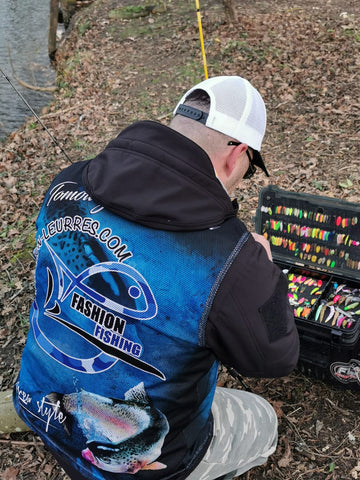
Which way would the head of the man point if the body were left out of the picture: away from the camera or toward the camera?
away from the camera

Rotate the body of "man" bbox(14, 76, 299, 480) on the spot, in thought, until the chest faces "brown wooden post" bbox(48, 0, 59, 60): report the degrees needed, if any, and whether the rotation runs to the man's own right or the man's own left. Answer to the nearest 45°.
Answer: approximately 45° to the man's own left

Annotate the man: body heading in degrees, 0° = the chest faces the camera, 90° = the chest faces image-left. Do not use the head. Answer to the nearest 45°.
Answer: approximately 225°

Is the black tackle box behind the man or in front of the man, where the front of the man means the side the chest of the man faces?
in front
